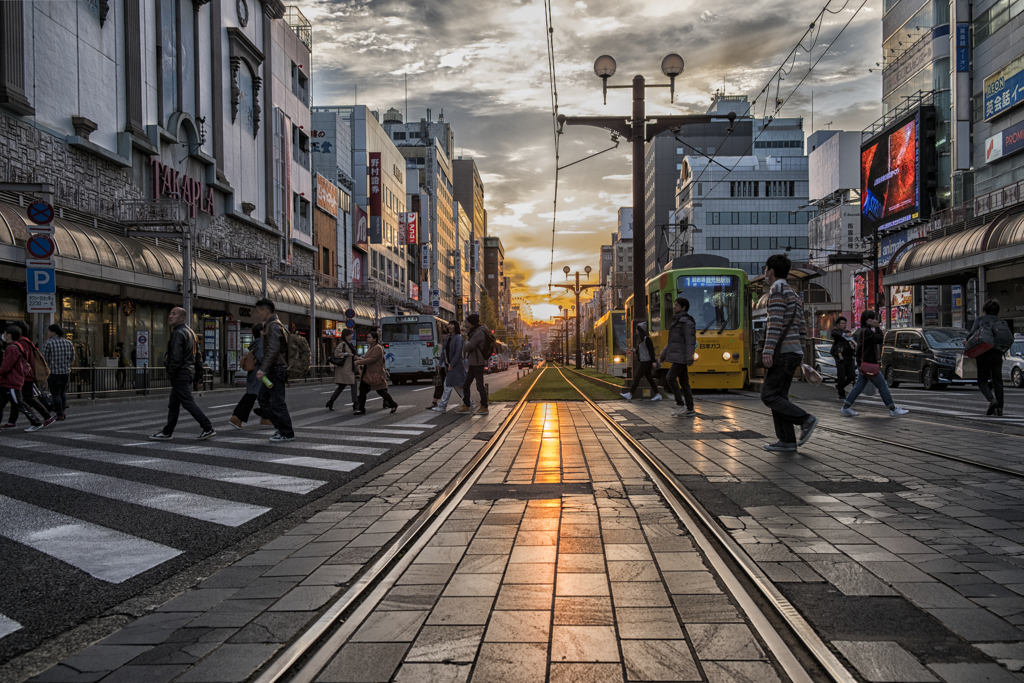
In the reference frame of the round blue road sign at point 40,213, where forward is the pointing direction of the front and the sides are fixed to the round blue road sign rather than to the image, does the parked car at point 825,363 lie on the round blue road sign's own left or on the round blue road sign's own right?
on the round blue road sign's own left

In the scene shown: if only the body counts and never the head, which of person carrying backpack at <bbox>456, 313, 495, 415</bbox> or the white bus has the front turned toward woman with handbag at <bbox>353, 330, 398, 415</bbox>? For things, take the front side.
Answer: the person carrying backpack

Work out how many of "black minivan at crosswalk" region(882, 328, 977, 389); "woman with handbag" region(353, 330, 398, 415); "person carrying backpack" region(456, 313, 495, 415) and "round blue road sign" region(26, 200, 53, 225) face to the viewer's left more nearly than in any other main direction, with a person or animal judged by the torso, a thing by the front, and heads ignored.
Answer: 2

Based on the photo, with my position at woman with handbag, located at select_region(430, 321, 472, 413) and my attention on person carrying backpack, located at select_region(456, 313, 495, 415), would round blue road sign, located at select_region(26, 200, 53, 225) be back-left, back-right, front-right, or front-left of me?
back-right

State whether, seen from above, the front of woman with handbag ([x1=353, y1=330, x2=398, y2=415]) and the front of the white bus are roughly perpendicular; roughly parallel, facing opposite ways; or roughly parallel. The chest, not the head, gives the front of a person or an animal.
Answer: roughly perpendicular

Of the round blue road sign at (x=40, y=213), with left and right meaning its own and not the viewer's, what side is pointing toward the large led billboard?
left

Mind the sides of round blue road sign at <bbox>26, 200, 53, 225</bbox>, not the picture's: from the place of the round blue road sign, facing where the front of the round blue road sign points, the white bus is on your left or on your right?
on your left

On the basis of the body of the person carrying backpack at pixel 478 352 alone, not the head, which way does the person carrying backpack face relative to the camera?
to the viewer's left
